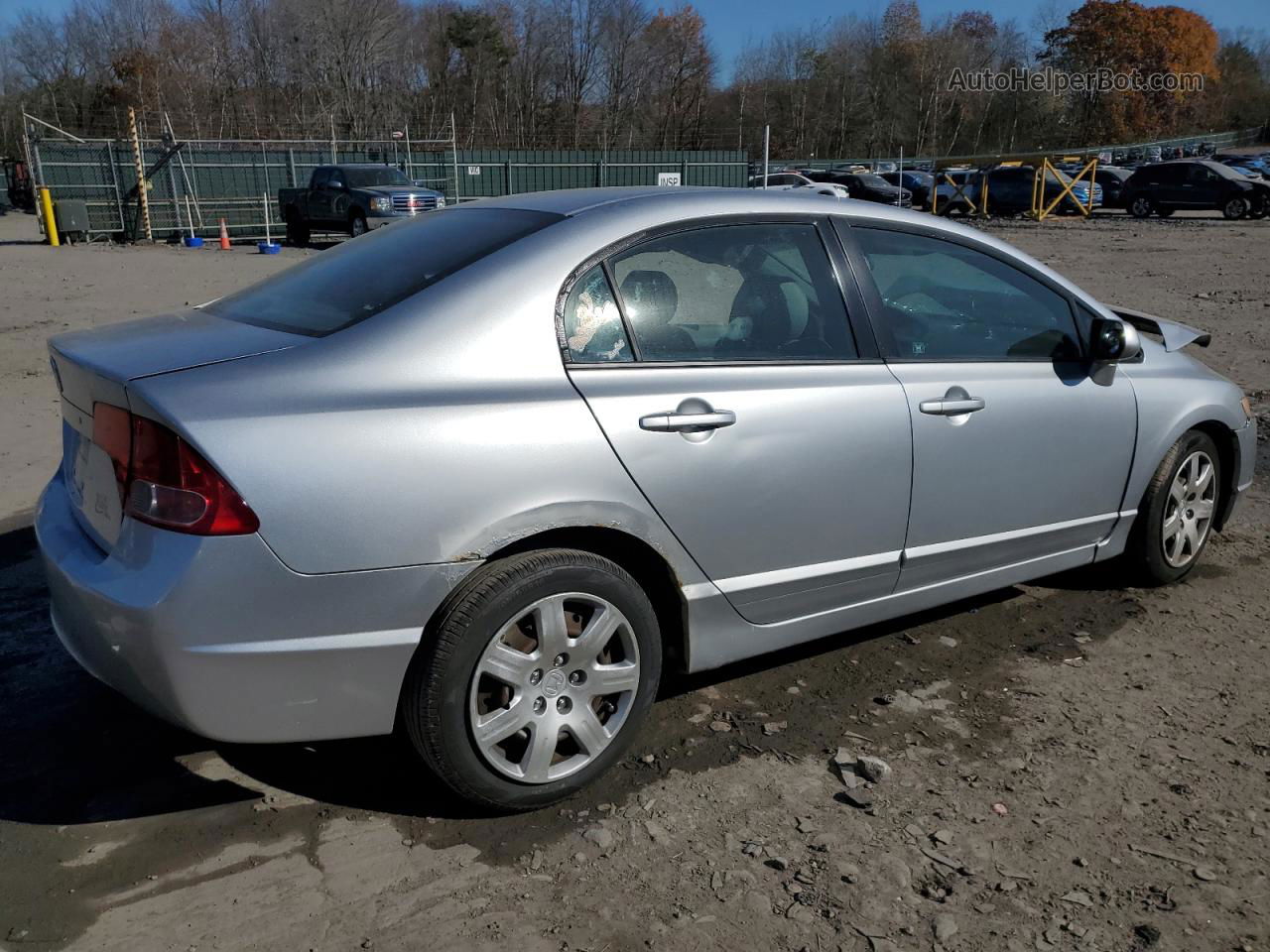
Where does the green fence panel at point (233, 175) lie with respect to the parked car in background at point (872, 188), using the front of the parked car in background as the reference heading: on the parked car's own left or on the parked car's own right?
on the parked car's own right

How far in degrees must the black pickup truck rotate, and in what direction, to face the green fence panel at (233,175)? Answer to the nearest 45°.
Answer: approximately 180°

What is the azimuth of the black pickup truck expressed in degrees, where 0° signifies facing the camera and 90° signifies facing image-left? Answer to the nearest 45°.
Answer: approximately 315°

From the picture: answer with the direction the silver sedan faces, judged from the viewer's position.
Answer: facing away from the viewer and to the right of the viewer

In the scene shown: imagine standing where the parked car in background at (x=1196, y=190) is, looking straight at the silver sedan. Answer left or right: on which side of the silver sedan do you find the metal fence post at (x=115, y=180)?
right

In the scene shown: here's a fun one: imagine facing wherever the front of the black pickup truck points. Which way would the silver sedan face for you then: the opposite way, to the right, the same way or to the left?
to the left

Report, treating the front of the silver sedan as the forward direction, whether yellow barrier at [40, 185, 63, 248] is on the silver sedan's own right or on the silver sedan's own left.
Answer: on the silver sedan's own left

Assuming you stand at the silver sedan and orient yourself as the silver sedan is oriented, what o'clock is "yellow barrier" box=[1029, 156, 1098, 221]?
The yellow barrier is roughly at 11 o'clock from the silver sedan.

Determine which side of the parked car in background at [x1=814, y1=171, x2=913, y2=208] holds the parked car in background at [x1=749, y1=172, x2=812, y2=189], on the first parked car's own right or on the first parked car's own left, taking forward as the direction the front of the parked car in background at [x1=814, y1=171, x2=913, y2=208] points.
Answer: on the first parked car's own right

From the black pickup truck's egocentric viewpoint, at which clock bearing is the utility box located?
The utility box is roughly at 5 o'clock from the black pickup truck.

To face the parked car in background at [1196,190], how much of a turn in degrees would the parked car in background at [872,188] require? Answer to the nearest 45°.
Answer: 0° — it already faces it

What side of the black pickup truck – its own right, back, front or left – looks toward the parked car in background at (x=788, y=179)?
left
